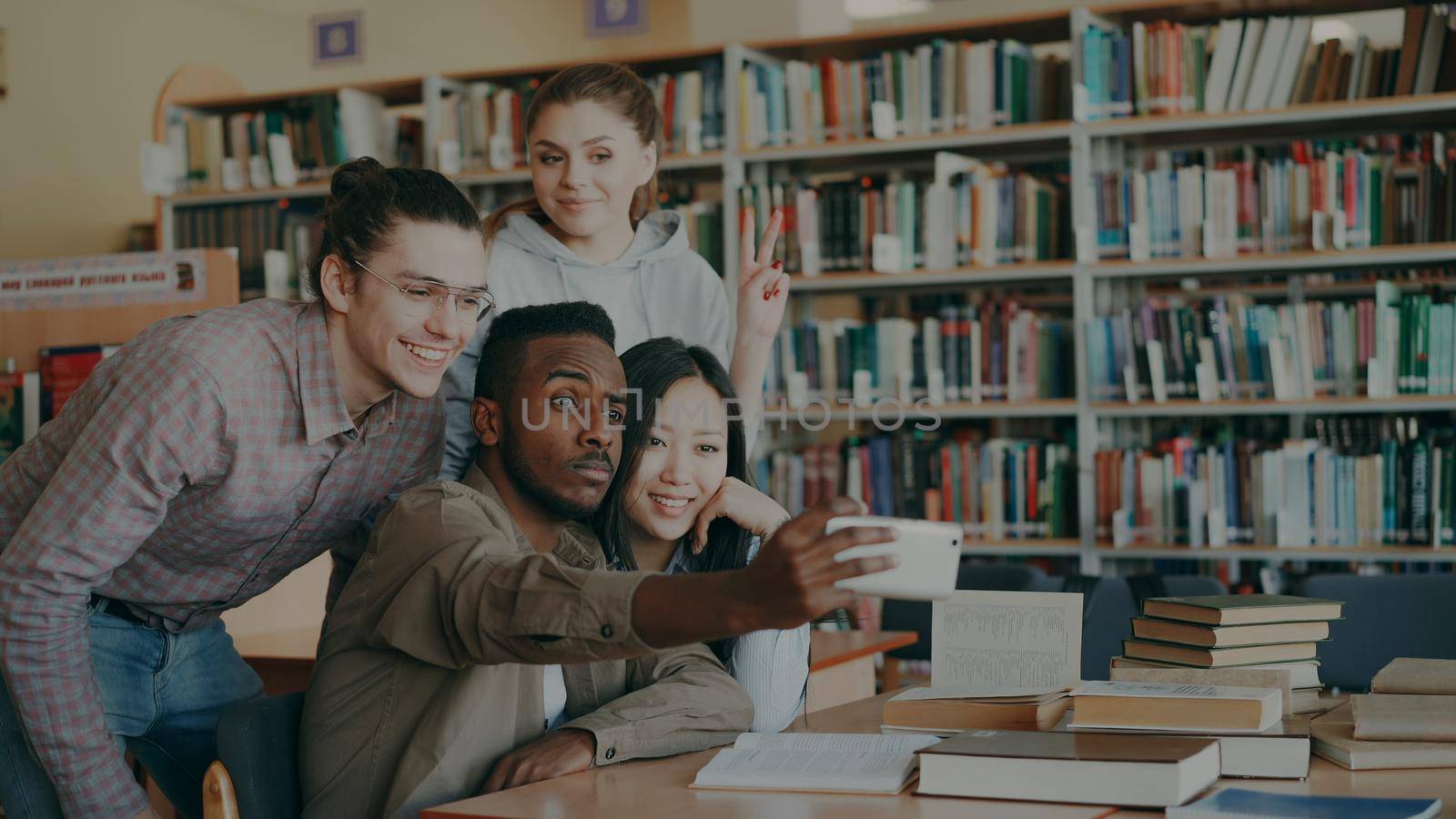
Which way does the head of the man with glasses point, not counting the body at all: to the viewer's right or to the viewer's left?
to the viewer's right

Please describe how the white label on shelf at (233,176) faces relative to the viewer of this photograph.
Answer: facing the viewer

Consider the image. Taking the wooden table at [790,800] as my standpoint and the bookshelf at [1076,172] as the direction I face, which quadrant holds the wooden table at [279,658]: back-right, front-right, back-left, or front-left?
front-left

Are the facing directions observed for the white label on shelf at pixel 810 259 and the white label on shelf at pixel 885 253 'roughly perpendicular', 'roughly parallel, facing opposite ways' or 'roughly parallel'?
roughly parallel

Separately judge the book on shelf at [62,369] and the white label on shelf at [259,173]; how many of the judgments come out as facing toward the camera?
2

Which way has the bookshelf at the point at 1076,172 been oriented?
toward the camera

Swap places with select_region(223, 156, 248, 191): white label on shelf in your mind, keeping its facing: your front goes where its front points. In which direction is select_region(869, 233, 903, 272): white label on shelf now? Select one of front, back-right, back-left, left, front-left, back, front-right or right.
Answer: front-left

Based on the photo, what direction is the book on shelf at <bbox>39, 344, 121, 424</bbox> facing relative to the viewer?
toward the camera

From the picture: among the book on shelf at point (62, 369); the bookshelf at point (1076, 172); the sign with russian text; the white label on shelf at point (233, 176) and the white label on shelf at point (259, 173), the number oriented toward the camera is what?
5

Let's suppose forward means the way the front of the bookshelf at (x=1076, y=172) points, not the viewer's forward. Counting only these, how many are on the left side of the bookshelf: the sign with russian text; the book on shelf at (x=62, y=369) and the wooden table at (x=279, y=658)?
0

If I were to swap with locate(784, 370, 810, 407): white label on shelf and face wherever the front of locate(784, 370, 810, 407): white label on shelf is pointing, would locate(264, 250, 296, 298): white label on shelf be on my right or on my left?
on my right

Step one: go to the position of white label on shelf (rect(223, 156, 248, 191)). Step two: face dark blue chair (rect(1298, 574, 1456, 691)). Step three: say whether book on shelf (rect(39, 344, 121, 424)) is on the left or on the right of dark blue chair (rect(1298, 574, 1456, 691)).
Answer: right

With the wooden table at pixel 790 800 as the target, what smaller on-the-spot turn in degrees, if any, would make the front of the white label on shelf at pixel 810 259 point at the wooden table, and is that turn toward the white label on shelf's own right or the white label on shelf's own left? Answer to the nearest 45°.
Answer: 0° — it already faces it
